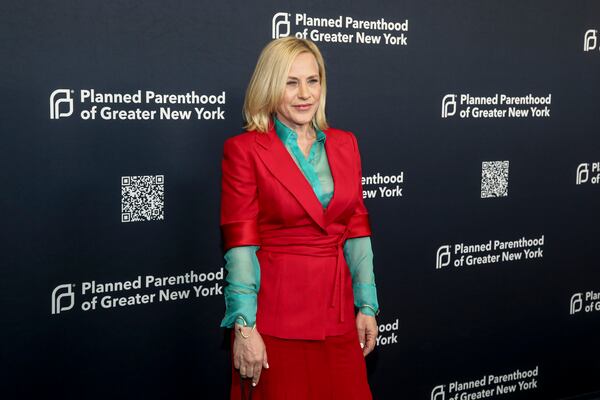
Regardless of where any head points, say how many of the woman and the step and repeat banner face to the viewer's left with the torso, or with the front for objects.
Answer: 0

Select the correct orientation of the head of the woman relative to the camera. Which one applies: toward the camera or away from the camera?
toward the camera

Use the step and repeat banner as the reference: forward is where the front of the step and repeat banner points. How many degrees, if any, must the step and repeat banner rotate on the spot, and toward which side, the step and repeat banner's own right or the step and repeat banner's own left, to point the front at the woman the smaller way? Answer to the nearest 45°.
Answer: approximately 45° to the step and repeat banner's own right

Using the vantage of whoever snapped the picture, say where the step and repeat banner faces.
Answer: facing the viewer and to the right of the viewer

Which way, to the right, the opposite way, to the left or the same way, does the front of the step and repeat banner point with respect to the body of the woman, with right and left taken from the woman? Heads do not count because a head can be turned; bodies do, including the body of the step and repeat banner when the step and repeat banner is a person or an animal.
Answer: the same way
